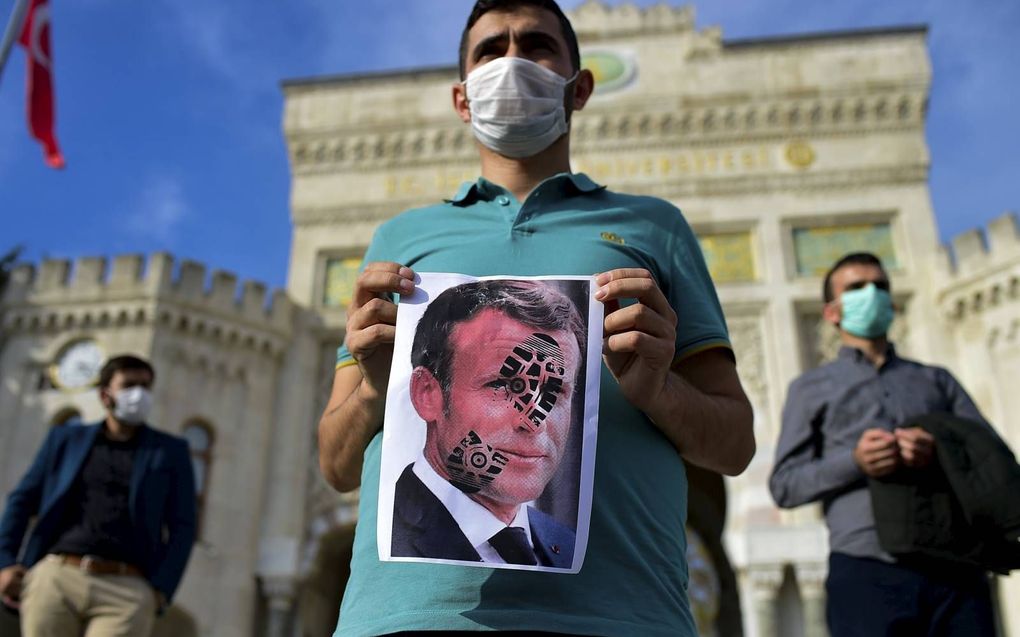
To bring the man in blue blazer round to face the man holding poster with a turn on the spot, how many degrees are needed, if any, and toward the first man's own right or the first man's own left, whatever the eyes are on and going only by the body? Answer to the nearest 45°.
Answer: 0° — they already face them

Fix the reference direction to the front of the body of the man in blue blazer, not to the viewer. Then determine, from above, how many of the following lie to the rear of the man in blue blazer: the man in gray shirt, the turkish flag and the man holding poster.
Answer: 1

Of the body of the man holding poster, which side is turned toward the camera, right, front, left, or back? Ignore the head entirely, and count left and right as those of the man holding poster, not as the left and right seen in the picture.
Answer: front

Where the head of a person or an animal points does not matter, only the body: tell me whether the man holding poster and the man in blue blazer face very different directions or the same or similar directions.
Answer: same or similar directions

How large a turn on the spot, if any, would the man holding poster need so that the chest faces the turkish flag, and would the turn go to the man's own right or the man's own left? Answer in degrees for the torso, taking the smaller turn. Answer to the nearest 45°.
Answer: approximately 135° to the man's own right

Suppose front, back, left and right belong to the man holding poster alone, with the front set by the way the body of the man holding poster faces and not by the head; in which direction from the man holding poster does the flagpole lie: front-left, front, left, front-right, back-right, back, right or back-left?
back-right

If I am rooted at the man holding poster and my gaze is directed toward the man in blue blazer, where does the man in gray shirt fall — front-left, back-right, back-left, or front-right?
front-right

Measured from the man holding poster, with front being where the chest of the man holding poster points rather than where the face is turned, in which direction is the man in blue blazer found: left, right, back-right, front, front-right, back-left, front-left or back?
back-right

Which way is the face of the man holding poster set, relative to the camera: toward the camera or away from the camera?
toward the camera

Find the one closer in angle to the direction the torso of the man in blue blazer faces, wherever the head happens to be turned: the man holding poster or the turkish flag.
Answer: the man holding poster

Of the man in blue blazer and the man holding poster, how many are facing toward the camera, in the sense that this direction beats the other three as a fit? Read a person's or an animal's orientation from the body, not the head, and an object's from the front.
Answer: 2

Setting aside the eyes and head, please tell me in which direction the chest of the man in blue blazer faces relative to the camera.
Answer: toward the camera

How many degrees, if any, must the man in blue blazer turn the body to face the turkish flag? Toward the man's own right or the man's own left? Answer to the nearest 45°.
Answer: approximately 180°
